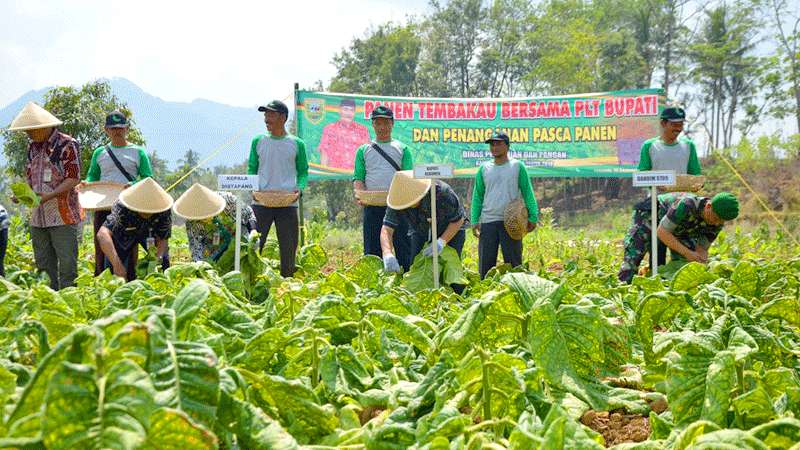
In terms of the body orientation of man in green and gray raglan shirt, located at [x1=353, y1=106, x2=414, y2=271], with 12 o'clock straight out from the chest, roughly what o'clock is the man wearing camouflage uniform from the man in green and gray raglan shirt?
The man wearing camouflage uniform is roughly at 10 o'clock from the man in green and gray raglan shirt.

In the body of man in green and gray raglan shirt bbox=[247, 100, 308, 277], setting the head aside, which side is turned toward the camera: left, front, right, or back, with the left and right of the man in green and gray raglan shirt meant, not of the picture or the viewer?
front

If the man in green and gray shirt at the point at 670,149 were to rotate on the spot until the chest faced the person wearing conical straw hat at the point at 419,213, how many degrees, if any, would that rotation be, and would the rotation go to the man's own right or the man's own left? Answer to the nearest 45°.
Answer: approximately 45° to the man's own right

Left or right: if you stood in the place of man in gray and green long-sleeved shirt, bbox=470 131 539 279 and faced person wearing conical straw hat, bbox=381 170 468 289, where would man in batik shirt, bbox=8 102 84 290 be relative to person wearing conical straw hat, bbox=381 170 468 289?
right

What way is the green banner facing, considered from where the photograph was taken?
facing the viewer

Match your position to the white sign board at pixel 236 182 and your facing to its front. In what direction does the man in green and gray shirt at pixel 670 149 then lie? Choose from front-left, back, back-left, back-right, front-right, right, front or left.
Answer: left

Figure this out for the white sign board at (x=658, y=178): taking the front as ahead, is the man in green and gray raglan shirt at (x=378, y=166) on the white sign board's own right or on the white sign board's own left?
on the white sign board's own right

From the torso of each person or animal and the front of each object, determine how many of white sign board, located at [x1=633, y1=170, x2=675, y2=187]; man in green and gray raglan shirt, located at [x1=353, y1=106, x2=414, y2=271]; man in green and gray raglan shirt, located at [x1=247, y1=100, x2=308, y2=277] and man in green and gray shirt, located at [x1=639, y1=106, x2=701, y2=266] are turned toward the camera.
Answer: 4

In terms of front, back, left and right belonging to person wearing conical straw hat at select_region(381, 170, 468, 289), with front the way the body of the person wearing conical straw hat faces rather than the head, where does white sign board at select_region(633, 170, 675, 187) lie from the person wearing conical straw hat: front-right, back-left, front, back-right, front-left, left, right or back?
back-left

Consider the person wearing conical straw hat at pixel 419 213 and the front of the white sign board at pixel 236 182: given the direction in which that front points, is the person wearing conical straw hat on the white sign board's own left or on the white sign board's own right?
on the white sign board's own left

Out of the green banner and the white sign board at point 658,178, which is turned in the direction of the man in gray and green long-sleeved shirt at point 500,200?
the green banner

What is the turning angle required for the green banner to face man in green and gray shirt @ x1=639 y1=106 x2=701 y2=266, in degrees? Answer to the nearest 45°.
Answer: approximately 90° to its left

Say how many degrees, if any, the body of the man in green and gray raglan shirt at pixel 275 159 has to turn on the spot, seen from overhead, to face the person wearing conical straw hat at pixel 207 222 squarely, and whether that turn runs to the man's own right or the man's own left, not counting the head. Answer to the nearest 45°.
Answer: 0° — they already face them
